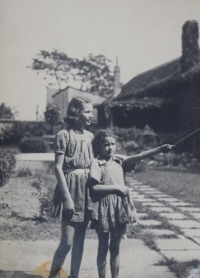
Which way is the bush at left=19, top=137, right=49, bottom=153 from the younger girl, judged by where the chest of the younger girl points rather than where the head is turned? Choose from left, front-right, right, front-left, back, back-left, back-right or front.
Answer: back

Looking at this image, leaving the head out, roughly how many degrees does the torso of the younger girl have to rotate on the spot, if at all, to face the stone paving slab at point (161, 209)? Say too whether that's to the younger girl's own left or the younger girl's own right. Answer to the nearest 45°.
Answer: approximately 135° to the younger girl's own left

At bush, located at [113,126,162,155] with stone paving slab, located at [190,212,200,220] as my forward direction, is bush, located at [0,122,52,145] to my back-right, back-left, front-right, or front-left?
back-right

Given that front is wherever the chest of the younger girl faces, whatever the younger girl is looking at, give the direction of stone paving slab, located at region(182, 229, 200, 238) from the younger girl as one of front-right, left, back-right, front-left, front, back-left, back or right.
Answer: left

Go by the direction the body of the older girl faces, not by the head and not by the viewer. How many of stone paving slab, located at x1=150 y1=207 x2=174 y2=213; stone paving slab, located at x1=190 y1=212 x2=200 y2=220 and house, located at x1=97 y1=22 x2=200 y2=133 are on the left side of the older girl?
3

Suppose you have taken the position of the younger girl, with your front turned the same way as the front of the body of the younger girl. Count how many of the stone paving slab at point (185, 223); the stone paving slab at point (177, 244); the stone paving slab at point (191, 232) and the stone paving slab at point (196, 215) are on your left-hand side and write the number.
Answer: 4

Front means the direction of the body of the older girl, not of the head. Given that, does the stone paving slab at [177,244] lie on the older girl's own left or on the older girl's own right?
on the older girl's own left

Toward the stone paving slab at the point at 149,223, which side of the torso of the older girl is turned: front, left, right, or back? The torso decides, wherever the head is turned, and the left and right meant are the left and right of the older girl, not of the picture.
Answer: left

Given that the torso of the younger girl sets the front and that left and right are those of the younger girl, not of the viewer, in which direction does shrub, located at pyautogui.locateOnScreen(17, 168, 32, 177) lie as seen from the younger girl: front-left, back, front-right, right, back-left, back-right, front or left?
back

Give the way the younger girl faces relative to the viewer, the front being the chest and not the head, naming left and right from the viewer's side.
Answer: facing the viewer and to the right of the viewer

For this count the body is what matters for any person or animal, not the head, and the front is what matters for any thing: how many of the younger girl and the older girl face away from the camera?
0

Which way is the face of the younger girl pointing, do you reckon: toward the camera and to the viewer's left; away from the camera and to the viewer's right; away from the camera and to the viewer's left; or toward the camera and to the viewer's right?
toward the camera and to the viewer's right

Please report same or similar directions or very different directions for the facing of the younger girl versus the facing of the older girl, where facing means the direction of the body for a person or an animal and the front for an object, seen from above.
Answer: same or similar directions
